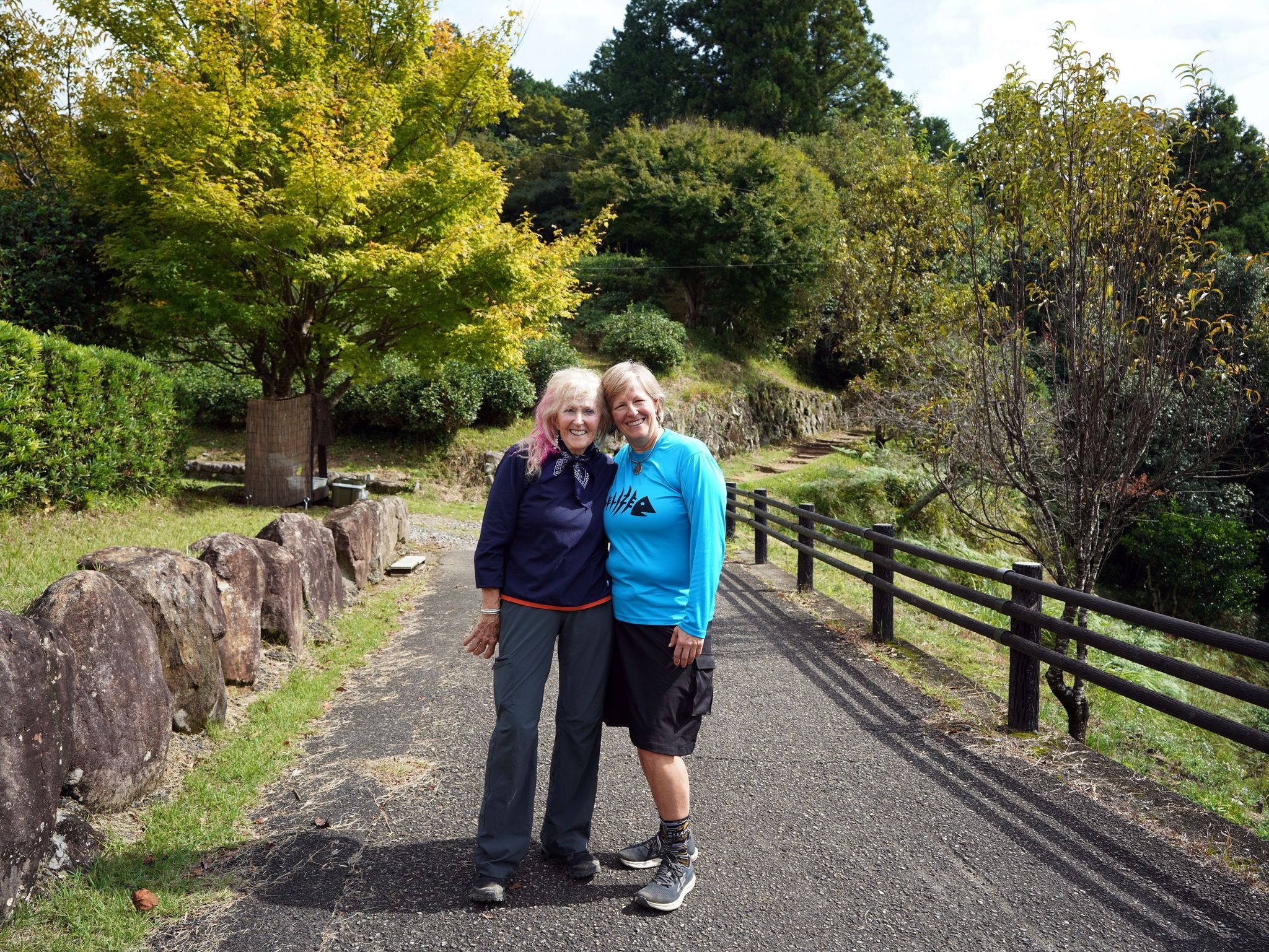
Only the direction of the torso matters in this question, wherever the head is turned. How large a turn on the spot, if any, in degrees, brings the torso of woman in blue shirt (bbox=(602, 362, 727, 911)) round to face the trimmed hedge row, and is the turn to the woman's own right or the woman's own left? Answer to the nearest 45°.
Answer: approximately 90° to the woman's own right

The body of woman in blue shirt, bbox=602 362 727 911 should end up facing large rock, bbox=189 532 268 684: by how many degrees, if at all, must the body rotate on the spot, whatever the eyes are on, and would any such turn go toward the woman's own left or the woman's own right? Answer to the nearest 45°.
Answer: approximately 90° to the woman's own right

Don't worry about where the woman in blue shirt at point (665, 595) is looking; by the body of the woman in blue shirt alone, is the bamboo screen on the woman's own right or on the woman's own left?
on the woman's own right

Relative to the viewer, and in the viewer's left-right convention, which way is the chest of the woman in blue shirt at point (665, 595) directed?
facing the viewer and to the left of the viewer

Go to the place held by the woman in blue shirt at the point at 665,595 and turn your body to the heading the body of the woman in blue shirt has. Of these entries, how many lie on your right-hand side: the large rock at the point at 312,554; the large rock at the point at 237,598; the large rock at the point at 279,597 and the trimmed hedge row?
4

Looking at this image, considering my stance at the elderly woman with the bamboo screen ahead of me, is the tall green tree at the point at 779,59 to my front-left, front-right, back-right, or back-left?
front-right

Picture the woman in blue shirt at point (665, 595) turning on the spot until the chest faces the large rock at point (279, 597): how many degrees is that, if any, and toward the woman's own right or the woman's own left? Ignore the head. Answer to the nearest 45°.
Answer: approximately 90° to the woman's own right

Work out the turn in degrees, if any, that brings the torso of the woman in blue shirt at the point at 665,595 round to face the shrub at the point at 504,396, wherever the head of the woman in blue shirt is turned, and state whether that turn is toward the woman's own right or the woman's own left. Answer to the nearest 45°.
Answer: approximately 135° to the woman's own right

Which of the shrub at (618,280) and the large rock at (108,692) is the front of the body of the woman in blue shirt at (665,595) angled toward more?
the large rock

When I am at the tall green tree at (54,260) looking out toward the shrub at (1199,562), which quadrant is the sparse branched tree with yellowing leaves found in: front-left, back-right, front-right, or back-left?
front-right

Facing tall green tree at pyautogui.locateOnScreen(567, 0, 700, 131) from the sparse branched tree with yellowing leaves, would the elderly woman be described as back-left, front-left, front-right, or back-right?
back-left

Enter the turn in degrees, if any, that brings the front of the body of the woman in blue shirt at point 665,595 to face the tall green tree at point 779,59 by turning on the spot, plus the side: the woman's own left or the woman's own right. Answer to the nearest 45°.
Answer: approximately 135° to the woman's own right

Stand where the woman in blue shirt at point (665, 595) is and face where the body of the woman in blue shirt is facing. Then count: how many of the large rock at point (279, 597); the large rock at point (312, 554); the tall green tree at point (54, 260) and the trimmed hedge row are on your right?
4
